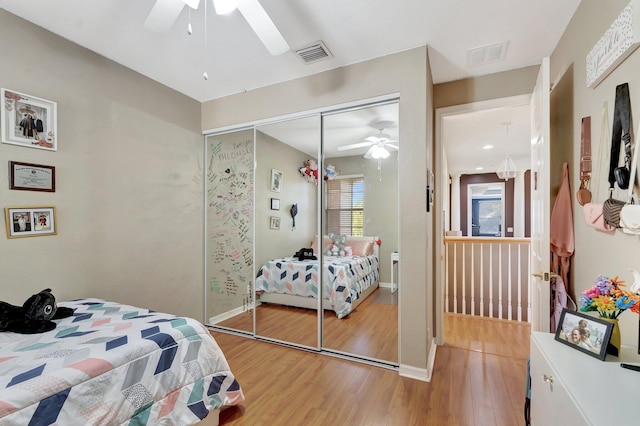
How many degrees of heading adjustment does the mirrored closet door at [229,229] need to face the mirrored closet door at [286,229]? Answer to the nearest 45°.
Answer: approximately 90° to its left

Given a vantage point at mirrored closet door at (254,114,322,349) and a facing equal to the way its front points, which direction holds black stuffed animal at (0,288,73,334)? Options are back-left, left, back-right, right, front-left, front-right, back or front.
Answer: front

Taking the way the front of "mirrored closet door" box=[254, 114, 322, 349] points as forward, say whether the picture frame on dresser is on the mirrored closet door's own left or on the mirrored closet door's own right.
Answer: on the mirrored closet door's own left

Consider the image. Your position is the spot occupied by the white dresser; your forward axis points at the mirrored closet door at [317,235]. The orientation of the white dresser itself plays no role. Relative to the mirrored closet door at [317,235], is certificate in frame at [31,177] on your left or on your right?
left

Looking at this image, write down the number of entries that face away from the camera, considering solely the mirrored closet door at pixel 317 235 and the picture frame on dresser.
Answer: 0

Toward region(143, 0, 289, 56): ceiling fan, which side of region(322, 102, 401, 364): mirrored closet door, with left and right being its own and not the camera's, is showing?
front

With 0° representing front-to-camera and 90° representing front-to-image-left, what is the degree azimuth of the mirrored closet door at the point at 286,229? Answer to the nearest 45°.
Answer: approximately 45°

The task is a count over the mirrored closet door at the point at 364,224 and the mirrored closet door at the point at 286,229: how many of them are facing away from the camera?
0

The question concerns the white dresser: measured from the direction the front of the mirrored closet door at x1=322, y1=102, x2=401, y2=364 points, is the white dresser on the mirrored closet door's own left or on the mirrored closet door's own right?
on the mirrored closet door's own left

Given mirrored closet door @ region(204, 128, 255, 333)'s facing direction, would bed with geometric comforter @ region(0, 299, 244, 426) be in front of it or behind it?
in front

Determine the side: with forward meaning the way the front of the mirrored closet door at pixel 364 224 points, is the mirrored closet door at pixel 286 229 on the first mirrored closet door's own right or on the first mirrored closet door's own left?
on the first mirrored closet door's own right

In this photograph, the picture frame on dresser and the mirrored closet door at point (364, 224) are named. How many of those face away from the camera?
0

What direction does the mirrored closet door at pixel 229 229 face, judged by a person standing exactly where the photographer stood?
facing the viewer and to the left of the viewer

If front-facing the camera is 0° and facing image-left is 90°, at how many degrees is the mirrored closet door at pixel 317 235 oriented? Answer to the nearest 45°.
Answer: approximately 45°

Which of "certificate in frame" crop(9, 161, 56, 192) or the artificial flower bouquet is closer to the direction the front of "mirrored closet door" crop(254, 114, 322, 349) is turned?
the certificate in frame
